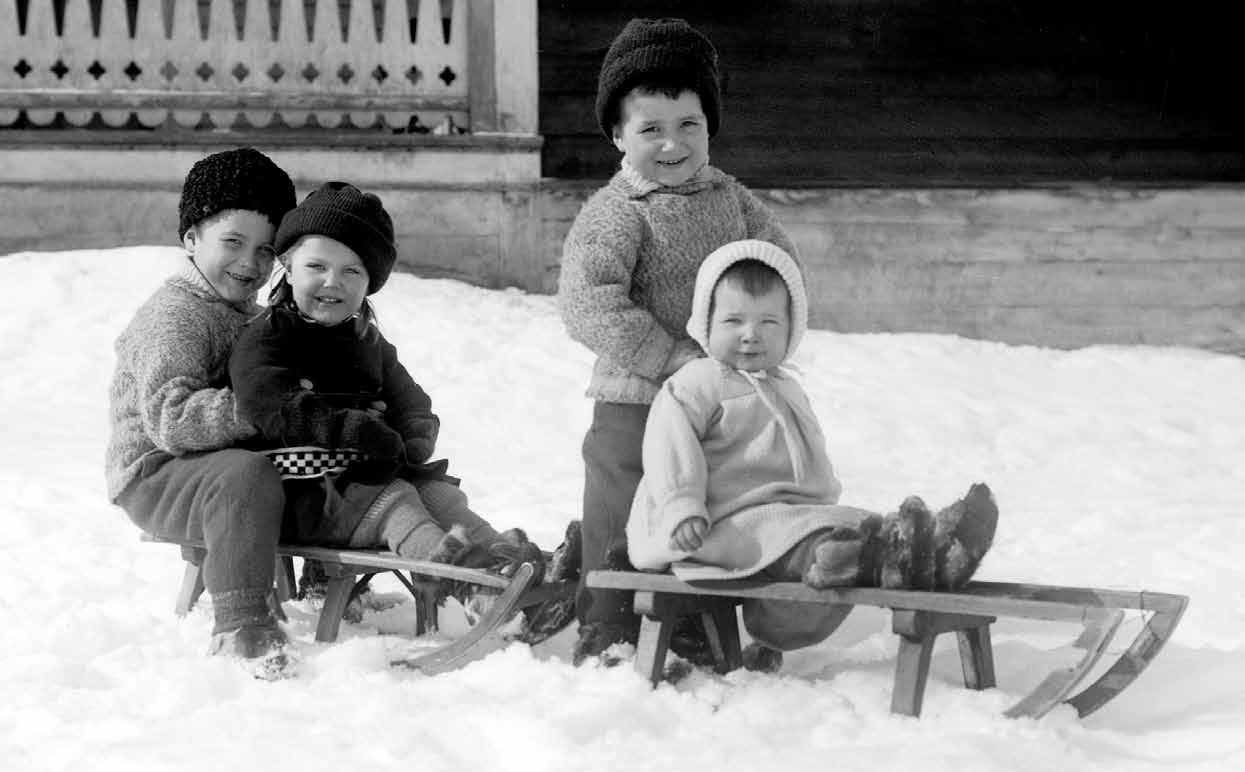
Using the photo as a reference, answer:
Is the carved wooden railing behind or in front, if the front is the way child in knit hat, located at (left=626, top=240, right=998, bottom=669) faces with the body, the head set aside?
behind

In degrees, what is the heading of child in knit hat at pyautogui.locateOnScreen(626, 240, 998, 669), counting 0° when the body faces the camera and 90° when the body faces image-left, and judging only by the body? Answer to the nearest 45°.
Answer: approximately 315°

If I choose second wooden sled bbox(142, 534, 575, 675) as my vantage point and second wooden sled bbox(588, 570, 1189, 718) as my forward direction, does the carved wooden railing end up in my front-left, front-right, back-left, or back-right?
back-left

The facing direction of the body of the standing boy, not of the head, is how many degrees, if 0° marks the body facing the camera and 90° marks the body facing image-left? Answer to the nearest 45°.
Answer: approximately 315°

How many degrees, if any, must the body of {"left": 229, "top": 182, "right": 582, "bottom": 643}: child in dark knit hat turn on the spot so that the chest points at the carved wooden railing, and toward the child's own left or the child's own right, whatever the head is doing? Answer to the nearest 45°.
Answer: approximately 135° to the child's own left
